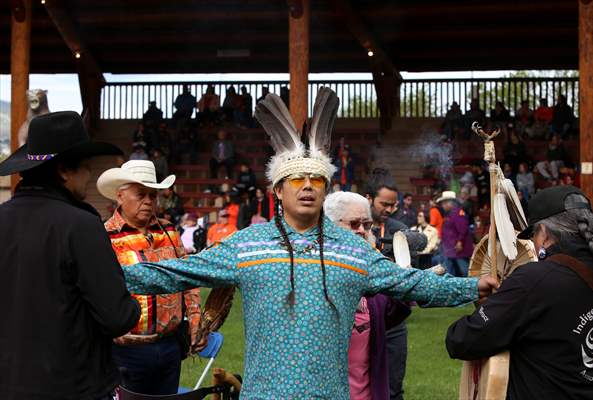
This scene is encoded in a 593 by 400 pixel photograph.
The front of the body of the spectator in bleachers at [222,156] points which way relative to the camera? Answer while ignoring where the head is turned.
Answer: toward the camera

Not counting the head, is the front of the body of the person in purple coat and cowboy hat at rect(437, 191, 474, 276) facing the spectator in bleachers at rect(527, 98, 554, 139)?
no

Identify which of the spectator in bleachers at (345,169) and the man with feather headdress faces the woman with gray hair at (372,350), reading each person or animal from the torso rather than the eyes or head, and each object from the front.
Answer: the spectator in bleachers

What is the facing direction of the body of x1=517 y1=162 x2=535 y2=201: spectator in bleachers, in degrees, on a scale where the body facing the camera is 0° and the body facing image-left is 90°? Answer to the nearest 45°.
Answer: approximately 0°

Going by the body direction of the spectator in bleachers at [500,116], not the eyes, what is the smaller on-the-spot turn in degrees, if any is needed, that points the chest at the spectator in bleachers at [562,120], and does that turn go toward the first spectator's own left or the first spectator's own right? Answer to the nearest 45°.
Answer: approximately 90° to the first spectator's own left

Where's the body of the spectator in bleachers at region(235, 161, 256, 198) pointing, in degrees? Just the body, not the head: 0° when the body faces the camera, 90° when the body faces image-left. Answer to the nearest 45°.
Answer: approximately 0°

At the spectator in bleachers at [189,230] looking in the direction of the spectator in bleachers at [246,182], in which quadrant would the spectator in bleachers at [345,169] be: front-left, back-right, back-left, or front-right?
front-right

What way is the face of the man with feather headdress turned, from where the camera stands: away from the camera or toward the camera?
toward the camera

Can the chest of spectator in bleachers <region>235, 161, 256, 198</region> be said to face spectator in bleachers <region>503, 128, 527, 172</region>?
no

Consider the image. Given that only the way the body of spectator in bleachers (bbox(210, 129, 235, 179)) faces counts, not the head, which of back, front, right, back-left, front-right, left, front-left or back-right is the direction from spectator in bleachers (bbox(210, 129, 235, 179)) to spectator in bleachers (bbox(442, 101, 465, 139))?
left
